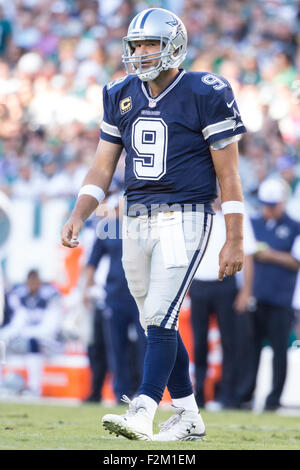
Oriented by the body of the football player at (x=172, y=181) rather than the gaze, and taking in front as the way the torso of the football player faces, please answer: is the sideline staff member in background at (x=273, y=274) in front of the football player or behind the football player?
behind

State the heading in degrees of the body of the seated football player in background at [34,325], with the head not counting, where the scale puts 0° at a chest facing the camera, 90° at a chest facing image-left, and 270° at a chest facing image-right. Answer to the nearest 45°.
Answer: approximately 0°

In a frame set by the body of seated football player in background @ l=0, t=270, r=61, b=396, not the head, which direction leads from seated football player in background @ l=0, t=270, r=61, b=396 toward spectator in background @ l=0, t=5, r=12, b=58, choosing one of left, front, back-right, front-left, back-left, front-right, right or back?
back

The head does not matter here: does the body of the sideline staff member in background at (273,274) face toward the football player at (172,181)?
yes

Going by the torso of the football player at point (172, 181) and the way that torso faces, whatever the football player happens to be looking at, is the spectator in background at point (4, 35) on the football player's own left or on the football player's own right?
on the football player's own right

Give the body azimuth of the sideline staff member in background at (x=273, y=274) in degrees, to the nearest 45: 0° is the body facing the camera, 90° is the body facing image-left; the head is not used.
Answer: approximately 0°

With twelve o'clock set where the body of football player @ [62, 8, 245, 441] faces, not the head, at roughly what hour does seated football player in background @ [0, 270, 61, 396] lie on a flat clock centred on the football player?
The seated football player in background is roughly at 4 o'clock from the football player.

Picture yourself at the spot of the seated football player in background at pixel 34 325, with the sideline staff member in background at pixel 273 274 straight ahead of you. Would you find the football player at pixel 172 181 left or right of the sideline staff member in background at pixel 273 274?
right

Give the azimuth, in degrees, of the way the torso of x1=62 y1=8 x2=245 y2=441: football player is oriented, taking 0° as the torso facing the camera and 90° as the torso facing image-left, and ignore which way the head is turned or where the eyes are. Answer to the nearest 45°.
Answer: approximately 45°
